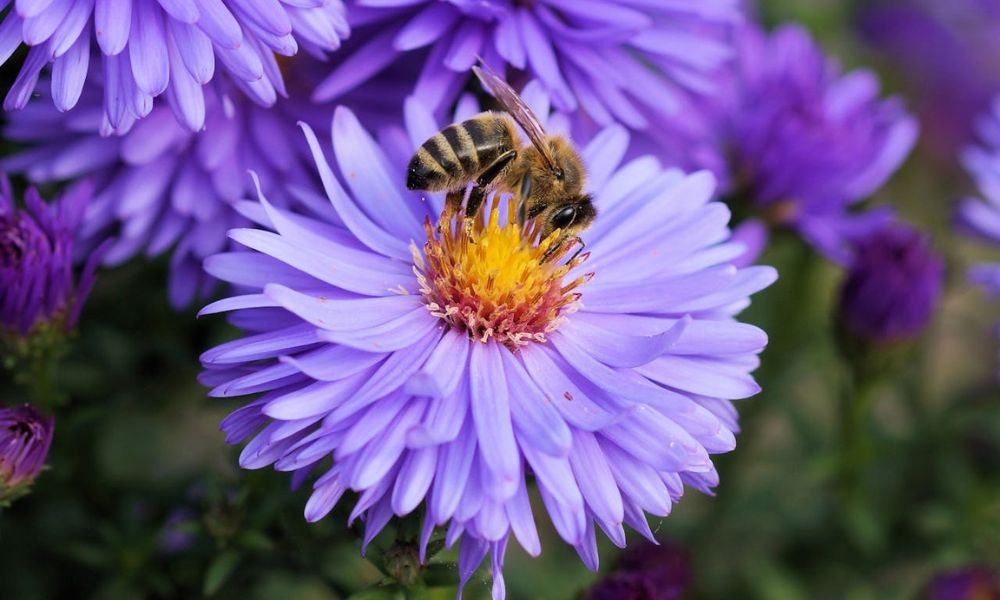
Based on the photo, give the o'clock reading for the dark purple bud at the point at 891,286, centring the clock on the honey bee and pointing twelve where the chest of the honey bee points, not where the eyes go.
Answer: The dark purple bud is roughly at 11 o'clock from the honey bee.

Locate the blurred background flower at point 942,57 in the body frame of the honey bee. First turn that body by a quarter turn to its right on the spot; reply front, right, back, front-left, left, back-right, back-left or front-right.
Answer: back-left

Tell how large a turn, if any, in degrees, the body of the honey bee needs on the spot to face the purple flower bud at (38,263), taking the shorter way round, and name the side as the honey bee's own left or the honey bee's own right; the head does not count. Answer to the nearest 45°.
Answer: approximately 180°

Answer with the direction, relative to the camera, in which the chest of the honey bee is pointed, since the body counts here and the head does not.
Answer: to the viewer's right

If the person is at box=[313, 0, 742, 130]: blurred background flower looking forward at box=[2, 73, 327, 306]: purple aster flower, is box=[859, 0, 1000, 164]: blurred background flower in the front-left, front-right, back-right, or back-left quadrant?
back-right

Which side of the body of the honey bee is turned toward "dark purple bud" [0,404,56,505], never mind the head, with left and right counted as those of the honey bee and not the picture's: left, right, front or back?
back

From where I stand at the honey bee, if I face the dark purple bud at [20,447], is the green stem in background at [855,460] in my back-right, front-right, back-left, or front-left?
back-right

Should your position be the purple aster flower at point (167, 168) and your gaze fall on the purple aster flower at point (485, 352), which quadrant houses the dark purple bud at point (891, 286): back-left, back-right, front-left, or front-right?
front-left
